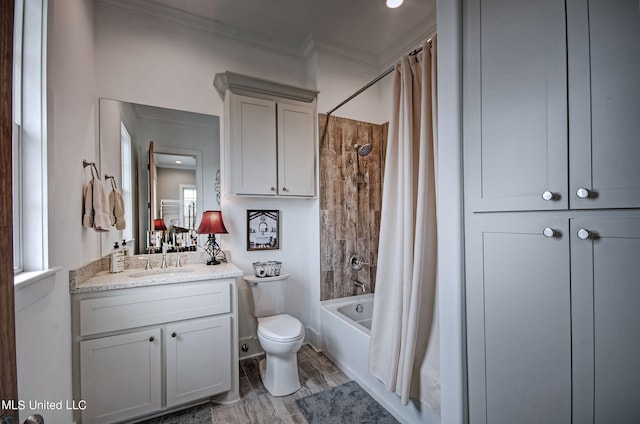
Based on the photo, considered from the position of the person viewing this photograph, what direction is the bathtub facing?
facing the viewer and to the left of the viewer

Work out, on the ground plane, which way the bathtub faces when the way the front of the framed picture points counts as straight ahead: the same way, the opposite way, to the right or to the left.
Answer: to the right

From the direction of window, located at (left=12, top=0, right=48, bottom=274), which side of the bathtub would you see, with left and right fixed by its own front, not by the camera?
front

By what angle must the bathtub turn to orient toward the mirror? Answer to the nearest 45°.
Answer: approximately 45° to its right

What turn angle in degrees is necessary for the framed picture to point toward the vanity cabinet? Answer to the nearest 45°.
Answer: approximately 45° to its right

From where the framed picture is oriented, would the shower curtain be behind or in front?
in front

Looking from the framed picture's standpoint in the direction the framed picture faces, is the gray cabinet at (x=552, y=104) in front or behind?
in front

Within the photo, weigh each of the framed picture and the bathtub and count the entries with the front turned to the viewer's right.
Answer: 0

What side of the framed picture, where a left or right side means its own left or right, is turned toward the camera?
front
